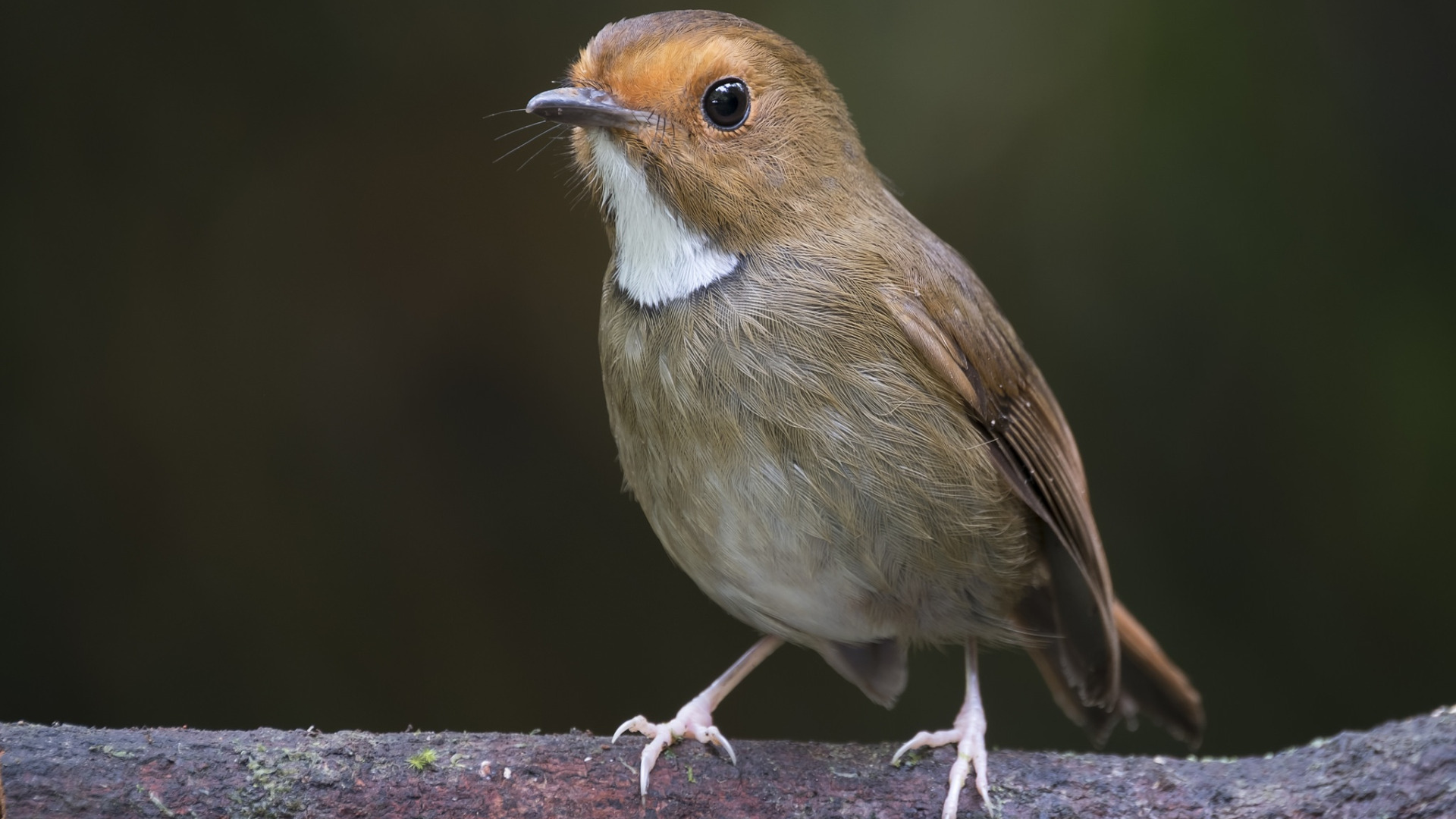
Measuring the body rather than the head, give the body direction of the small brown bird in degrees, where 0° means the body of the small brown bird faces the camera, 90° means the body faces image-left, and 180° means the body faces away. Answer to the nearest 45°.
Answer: approximately 45°
